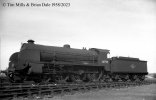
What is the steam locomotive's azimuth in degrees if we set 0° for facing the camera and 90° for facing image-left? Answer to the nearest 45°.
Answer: approximately 45°
